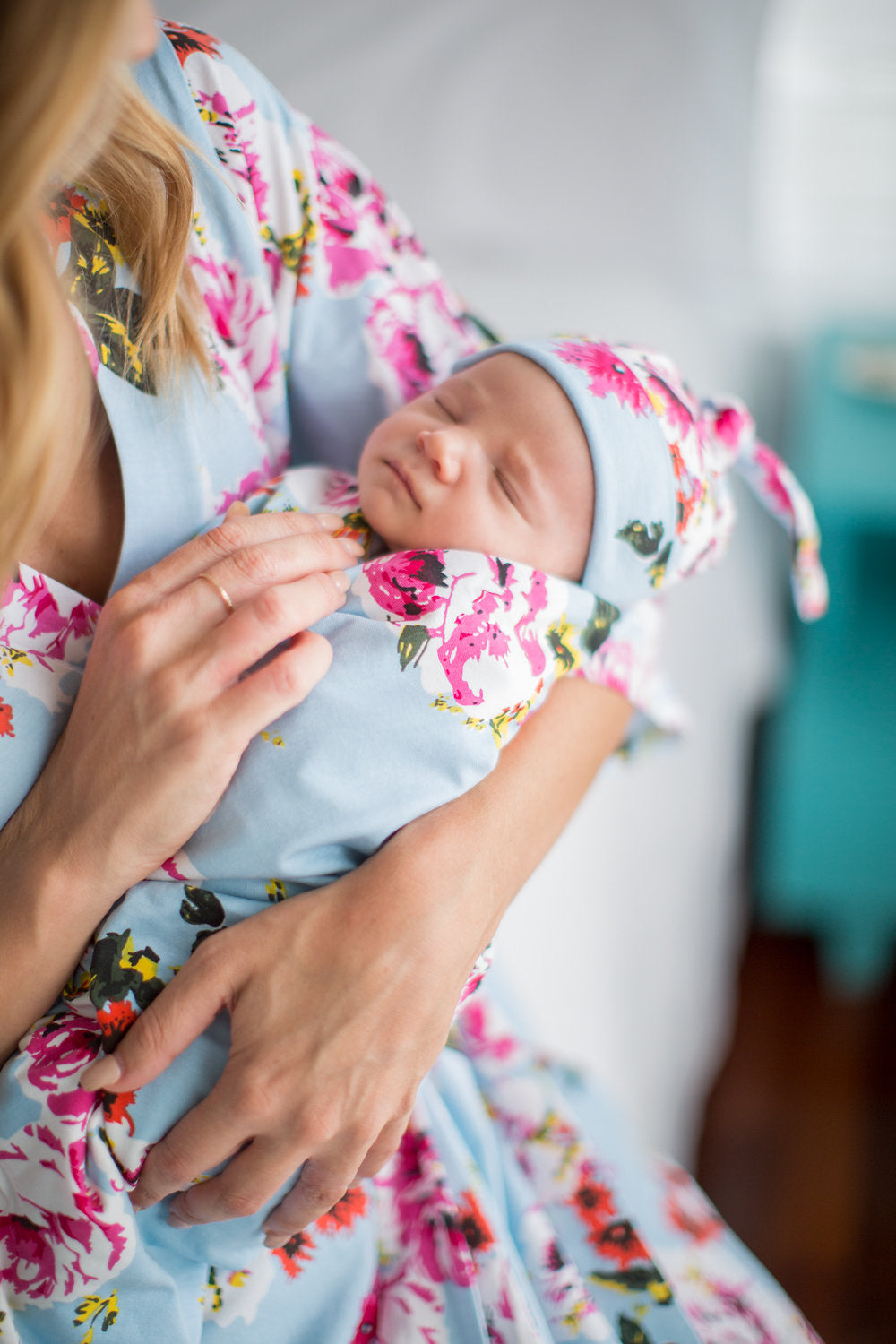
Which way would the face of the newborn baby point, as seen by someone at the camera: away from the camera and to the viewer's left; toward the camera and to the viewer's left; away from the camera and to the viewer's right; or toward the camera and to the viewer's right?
toward the camera and to the viewer's left

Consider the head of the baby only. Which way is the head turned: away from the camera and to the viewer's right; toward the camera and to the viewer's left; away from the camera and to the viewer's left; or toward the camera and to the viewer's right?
toward the camera and to the viewer's left

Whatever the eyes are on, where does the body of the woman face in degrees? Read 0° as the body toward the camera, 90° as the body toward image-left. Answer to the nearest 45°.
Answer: approximately 0°
